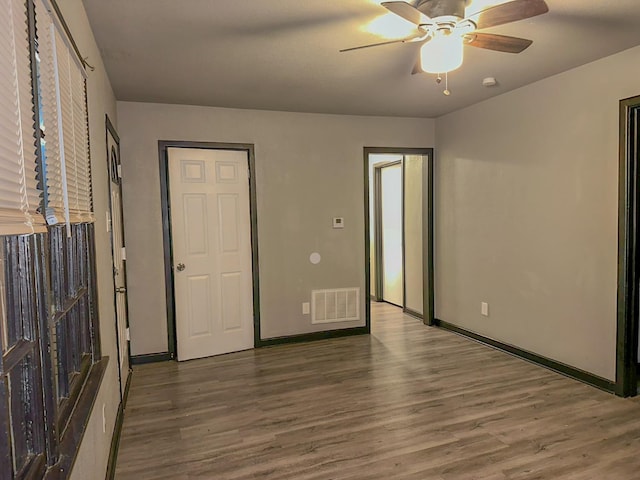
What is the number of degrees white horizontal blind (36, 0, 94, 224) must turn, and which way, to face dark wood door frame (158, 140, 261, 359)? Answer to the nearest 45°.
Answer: approximately 90° to its left

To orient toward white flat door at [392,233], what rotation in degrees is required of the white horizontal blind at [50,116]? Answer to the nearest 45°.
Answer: approximately 45° to its left

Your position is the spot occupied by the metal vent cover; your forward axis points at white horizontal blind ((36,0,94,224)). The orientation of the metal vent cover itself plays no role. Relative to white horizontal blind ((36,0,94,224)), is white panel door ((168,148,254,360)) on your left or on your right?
right

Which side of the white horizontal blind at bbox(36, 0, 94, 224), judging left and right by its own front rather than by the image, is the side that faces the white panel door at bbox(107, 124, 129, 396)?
left

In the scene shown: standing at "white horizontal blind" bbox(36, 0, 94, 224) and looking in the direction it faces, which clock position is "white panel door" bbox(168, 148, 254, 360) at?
The white panel door is roughly at 10 o'clock from the white horizontal blind.

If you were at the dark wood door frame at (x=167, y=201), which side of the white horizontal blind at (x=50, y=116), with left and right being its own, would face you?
left

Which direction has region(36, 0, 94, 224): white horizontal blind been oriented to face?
to the viewer's right

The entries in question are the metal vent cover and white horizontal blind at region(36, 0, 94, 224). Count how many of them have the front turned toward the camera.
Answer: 1
